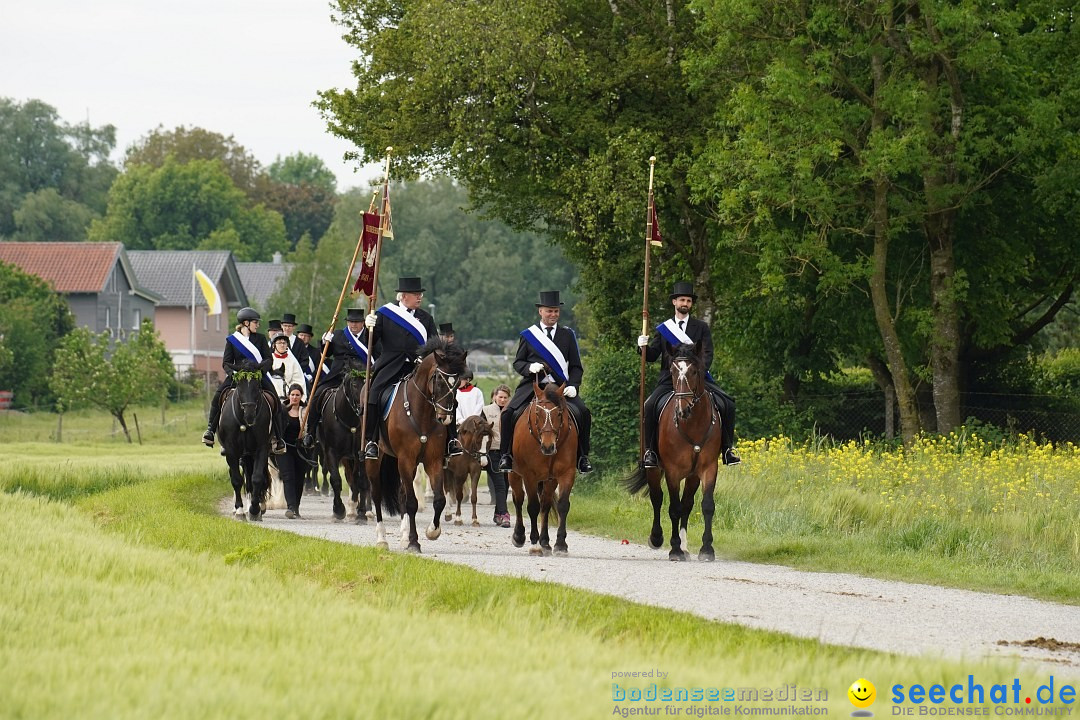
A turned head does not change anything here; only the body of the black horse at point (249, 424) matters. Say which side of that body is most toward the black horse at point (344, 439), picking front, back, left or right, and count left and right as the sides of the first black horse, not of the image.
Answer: left

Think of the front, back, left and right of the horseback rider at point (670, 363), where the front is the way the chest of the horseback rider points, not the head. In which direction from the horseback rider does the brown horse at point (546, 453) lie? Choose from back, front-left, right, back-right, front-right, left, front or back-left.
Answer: right

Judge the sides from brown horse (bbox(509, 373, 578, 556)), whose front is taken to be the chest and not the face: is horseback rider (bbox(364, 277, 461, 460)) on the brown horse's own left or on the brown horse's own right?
on the brown horse's own right

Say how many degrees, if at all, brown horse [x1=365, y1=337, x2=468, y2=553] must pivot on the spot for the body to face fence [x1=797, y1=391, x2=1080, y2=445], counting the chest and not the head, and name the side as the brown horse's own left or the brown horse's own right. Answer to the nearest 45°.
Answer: approximately 90° to the brown horse's own left

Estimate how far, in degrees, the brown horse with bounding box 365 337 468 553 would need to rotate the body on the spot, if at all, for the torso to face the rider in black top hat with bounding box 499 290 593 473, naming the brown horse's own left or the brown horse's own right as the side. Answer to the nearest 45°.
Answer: approximately 45° to the brown horse's own left

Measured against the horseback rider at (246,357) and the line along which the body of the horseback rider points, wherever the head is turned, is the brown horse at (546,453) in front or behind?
in front

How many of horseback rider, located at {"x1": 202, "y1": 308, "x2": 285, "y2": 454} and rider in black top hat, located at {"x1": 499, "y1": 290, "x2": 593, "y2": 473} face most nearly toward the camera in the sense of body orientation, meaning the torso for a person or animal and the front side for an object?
2

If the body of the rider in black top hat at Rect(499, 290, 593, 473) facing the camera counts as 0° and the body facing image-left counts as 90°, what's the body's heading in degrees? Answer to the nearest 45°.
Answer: approximately 0°

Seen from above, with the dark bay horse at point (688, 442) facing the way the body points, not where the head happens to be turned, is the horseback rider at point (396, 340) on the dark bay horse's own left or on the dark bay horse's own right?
on the dark bay horse's own right

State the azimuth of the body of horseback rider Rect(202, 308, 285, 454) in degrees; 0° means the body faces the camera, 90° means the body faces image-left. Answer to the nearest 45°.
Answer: approximately 0°
